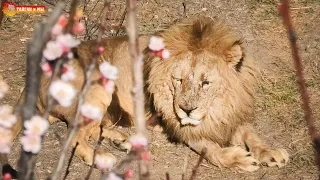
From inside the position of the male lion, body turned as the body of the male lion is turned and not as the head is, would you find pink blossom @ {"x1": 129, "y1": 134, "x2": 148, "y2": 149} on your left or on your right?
on your right

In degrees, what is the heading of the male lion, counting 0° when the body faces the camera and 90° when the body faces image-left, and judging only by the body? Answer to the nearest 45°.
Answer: approximately 315°

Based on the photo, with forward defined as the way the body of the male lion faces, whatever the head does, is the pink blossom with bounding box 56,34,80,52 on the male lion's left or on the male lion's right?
on the male lion's right

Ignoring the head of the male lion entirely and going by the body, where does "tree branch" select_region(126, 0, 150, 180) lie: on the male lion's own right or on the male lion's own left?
on the male lion's own right
